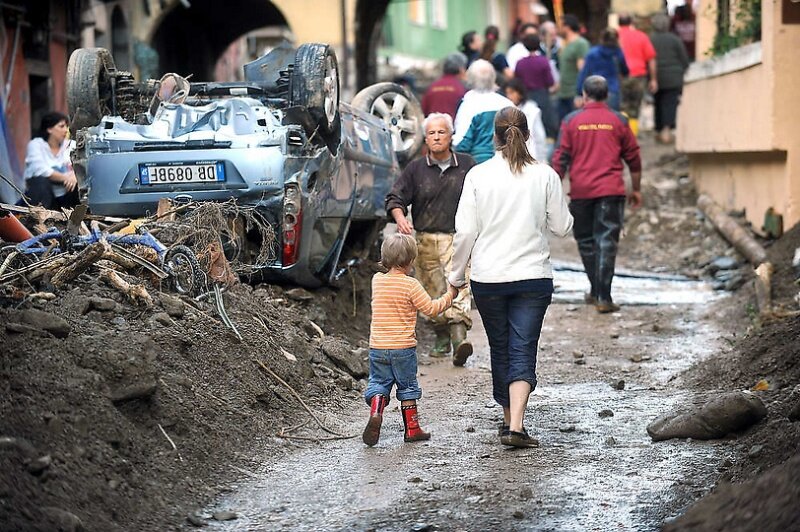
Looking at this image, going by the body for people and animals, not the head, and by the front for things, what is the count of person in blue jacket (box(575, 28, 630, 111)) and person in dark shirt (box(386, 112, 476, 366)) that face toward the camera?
1

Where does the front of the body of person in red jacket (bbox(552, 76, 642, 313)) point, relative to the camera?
away from the camera

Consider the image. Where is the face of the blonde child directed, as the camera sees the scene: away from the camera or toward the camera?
away from the camera

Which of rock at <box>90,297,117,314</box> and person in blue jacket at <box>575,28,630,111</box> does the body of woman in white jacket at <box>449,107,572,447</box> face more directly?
the person in blue jacket

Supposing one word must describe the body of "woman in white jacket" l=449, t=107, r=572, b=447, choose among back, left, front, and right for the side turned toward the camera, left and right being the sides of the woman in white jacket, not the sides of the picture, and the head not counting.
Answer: back

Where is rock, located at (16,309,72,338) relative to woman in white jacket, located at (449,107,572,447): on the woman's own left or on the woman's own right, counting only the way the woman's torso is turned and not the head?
on the woman's own left

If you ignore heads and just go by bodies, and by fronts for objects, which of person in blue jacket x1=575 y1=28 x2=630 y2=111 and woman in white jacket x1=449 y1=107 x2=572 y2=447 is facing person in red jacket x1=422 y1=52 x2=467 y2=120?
the woman in white jacket

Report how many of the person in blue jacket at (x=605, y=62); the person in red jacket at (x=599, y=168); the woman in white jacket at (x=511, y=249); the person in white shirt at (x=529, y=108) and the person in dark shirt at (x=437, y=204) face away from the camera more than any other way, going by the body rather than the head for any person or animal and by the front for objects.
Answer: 3

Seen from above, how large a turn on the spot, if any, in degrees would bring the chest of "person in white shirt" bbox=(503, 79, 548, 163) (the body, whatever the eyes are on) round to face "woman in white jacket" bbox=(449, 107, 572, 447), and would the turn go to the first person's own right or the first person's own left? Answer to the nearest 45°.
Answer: approximately 45° to the first person's own left

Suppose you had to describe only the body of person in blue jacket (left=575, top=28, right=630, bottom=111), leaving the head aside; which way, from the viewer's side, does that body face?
away from the camera

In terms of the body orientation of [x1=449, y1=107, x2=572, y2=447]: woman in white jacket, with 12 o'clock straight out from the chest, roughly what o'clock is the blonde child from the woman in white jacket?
The blonde child is roughly at 9 o'clock from the woman in white jacket.

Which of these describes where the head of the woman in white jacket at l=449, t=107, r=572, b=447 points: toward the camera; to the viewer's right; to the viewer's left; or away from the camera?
away from the camera
